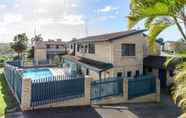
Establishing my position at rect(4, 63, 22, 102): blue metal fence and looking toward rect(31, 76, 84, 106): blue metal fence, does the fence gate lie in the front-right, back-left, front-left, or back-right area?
front-left
